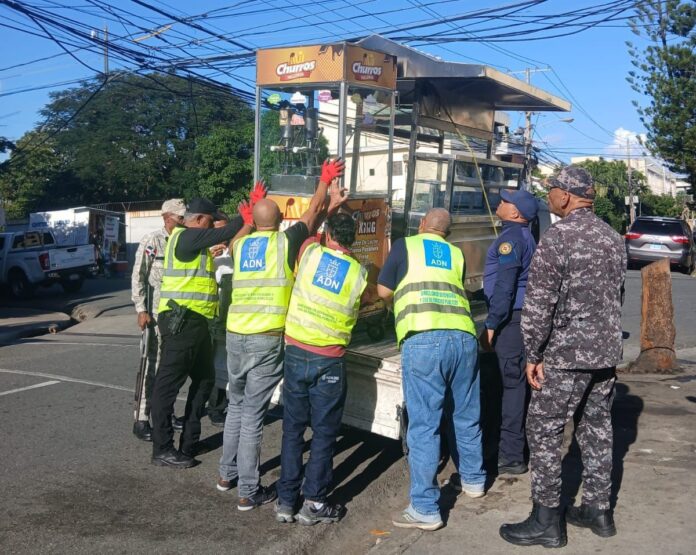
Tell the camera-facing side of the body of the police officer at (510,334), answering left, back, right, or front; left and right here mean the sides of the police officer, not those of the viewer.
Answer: left

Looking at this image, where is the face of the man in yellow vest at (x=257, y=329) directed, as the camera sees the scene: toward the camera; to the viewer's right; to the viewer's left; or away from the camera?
away from the camera

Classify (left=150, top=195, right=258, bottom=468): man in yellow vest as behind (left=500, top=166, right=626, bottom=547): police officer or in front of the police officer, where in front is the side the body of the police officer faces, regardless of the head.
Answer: in front

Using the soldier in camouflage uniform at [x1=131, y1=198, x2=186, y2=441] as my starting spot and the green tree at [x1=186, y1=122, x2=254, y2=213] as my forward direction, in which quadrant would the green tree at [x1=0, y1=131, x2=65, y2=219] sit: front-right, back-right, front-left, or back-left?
front-left

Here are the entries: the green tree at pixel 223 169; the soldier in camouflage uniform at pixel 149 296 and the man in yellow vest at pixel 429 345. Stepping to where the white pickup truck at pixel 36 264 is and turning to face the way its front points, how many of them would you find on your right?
1

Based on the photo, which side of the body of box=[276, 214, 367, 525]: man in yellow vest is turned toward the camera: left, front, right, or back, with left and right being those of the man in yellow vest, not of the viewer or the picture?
back

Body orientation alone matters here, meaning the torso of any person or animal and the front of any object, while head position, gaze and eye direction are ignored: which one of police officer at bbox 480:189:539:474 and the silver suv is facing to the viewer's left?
the police officer

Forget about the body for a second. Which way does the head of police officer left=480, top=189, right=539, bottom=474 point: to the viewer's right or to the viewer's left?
to the viewer's left

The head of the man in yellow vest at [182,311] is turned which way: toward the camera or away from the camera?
away from the camera

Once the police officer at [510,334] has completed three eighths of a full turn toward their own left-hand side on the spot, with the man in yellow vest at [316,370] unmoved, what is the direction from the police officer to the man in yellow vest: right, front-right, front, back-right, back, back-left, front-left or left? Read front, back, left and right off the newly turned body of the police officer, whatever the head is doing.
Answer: right

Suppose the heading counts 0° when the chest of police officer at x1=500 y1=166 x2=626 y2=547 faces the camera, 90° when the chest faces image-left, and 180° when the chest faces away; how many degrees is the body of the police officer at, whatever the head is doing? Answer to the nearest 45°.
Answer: approximately 135°

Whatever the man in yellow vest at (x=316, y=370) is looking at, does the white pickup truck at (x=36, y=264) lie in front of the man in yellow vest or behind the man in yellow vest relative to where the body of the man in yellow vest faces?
in front

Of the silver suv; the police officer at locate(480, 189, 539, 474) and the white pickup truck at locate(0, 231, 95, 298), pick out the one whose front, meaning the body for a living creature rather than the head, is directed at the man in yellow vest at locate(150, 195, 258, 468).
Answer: the police officer

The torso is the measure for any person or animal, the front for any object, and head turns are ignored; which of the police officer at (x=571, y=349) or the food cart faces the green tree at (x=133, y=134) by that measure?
the police officer

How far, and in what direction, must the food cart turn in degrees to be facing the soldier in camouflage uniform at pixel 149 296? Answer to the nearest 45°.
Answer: approximately 90° to its right

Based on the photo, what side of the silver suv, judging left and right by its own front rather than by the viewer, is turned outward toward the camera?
back

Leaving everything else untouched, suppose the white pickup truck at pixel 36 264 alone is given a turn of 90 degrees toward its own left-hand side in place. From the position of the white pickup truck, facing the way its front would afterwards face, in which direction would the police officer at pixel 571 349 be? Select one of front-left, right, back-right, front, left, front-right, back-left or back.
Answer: front-left
